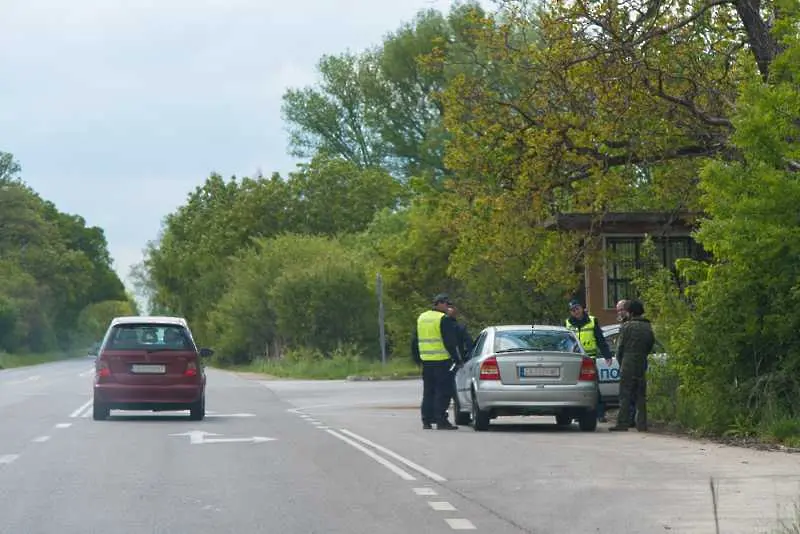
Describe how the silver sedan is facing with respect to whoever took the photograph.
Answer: facing away from the viewer

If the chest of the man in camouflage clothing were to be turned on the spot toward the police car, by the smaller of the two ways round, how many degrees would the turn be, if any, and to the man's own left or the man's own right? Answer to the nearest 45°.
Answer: approximately 45° to the man's own right

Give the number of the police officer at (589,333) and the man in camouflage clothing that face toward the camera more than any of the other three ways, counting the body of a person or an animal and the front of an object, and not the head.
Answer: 1

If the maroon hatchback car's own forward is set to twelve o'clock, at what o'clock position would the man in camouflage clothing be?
The man in camouflage clothing is roughly at 4 o'clock from the maroon hatchback car.

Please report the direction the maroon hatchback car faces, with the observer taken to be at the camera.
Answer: facing away from the viewer

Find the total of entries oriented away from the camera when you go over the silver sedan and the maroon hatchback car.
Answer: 2

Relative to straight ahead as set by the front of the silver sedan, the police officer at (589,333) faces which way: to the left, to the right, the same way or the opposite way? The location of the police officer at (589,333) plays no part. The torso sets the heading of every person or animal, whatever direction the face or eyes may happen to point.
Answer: the opposite way

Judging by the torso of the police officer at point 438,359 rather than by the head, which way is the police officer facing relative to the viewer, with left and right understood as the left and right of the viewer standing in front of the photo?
facing away from the viewer and to the right of the viewer

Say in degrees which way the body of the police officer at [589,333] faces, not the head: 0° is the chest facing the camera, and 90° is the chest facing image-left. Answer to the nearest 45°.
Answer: approximately 0°

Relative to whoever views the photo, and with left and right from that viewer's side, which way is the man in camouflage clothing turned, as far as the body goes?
facing away from the viewer and to the left of the viewer
